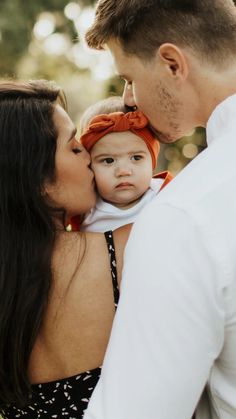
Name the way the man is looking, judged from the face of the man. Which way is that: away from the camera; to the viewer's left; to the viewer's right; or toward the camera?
to the viewer's left

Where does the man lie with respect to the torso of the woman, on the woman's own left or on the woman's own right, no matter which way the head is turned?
on the woman's own right

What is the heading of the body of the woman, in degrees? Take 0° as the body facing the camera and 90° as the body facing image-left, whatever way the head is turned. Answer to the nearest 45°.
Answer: approximately 225°

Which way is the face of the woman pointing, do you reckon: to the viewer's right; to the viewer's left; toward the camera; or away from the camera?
to the viewer's right

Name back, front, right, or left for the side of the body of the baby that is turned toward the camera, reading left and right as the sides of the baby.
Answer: front
